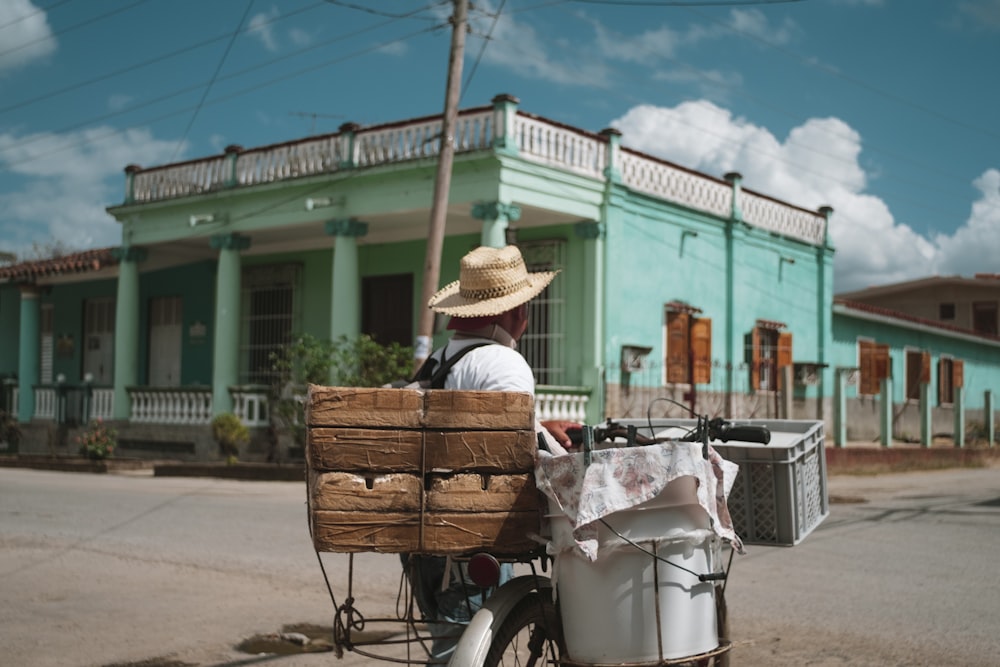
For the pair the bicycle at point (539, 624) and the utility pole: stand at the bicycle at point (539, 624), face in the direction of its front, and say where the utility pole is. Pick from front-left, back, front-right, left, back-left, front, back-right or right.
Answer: front-left

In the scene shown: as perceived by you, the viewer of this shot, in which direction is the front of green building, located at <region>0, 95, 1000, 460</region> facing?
facing the viewer and to the left of the viewer

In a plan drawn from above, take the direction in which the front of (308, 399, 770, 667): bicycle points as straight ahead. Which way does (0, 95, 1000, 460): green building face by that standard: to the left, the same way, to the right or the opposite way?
the opposite way

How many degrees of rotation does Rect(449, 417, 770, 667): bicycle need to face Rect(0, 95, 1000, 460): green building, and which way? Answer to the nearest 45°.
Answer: approximately 45° to its left

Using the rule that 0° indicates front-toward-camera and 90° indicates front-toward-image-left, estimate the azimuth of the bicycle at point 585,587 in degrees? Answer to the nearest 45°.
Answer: approximately 225°

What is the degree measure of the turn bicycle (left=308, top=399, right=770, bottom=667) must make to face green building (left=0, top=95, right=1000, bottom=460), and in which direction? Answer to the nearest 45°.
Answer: approximately 45° to its left

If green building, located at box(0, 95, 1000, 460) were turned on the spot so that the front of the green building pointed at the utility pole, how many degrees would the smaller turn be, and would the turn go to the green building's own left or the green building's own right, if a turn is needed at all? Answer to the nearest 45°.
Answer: approximately 45° to the green building's own left

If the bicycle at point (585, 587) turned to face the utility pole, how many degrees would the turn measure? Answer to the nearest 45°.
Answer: approximately 45° to its left

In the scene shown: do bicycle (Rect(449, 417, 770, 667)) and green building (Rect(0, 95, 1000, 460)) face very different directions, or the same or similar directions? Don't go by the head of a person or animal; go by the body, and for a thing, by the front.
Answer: very different directions
